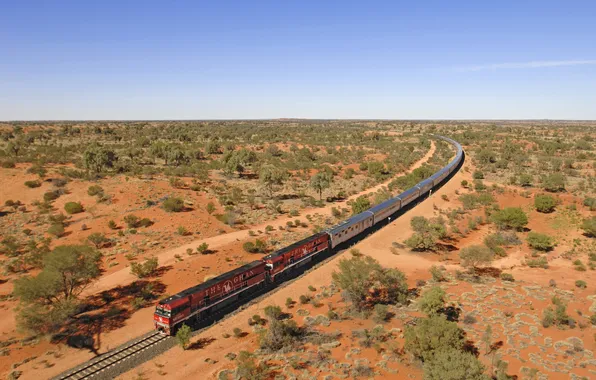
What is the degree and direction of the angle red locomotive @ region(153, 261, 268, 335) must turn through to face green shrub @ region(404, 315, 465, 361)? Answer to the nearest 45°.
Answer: approximately 90° to its left

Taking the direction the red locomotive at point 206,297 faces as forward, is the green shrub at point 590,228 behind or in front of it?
behind

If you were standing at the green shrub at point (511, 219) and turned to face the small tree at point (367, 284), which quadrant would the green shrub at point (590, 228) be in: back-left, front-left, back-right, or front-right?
back-left

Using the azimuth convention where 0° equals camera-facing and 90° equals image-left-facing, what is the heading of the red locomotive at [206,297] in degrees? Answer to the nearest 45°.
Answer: approximately 45°

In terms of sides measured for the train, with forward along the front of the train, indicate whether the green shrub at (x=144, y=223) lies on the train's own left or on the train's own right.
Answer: on the train's own right

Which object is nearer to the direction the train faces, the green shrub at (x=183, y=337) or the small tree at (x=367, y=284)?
the green shrub

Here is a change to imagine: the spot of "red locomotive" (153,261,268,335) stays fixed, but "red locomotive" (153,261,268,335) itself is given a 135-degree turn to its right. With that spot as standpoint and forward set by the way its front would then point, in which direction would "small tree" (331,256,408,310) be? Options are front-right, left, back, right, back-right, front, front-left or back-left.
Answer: right

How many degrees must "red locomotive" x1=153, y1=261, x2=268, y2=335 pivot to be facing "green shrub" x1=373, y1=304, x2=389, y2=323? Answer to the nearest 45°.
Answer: approximately 135° to its left

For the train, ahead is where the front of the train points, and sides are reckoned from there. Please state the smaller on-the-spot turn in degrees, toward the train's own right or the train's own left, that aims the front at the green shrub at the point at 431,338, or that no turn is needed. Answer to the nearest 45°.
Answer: approximately 90° to the train's own left

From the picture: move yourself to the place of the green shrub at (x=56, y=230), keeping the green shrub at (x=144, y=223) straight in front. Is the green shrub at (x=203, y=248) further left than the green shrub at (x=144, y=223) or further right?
right

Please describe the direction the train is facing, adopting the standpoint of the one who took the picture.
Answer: facing the viewer and to the left of the viewer

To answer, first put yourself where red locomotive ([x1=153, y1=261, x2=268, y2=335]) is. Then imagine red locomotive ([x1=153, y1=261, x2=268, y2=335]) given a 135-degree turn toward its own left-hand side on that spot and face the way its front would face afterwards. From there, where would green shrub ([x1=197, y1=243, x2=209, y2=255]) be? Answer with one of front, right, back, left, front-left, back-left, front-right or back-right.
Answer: left

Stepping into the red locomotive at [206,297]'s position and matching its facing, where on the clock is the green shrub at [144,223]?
The green shrub is roughly at 4 o'clock from the red locomotive.

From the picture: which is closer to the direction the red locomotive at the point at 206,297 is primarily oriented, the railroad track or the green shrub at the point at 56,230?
the railroad track
